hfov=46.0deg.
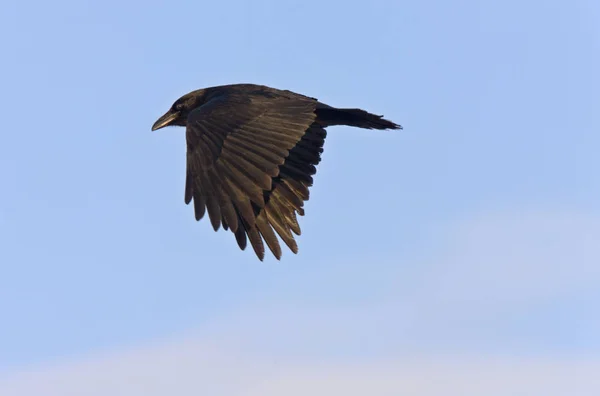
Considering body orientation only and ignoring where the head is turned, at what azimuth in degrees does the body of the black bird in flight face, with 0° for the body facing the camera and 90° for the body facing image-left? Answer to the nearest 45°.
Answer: approximately 90°
